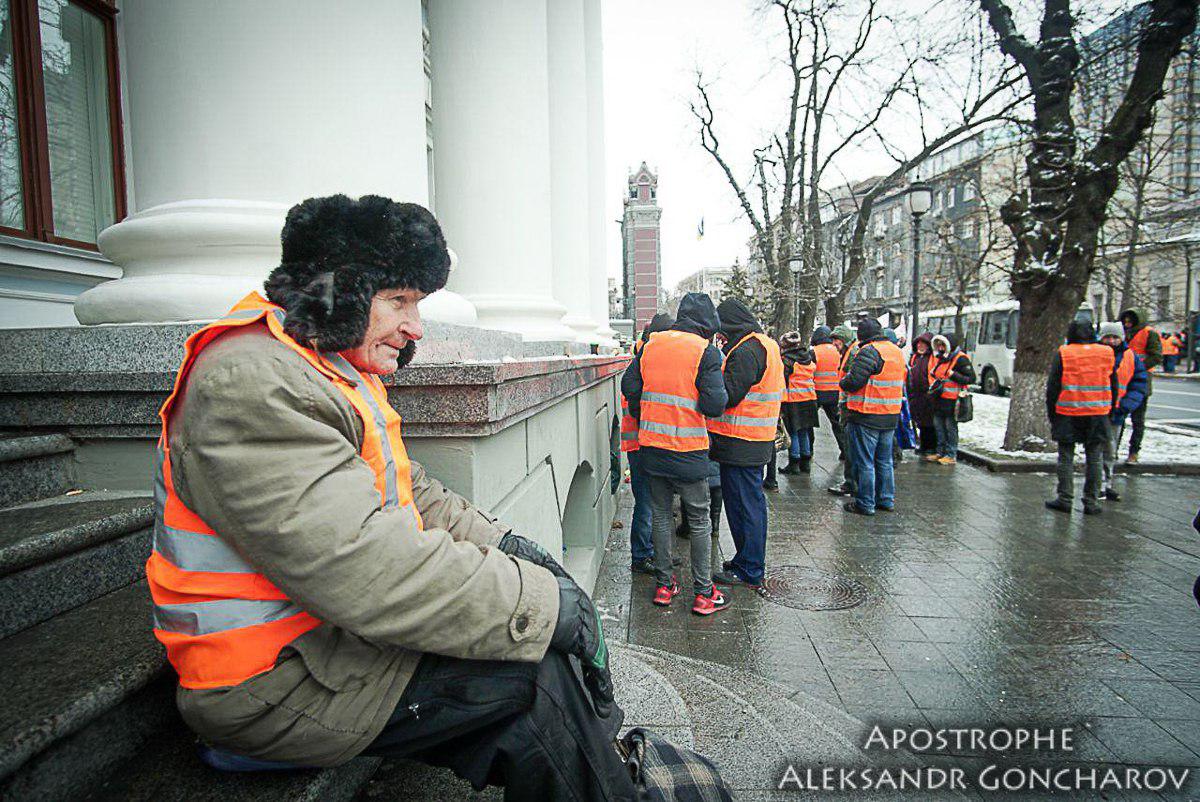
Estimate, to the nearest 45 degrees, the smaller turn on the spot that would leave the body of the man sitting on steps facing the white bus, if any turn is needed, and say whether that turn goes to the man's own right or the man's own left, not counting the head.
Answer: approximately 45° to the man's own left

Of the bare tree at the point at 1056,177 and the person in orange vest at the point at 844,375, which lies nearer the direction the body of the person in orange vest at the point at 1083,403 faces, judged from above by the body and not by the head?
the bare tree

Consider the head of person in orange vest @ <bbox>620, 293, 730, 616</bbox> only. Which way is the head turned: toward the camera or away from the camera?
away from the camera

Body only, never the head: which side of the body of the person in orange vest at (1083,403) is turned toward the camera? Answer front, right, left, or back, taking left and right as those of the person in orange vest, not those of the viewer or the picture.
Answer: back

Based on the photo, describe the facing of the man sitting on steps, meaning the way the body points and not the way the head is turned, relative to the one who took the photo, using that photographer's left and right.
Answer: facing to the right of the viewer

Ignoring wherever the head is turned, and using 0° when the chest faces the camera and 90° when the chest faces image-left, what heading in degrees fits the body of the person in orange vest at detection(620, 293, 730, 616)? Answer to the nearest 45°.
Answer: approximately 225°

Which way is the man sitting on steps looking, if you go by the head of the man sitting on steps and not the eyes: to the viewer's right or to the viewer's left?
to the viewer's right
